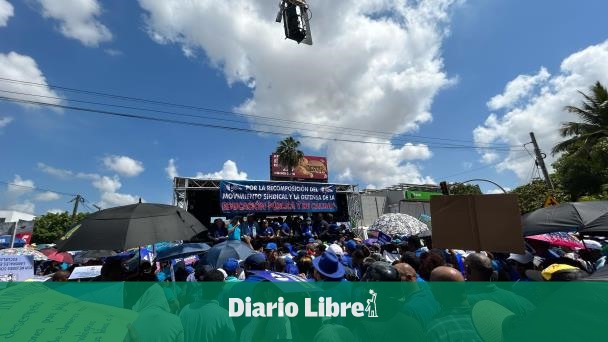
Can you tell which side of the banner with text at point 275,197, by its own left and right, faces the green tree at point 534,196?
left

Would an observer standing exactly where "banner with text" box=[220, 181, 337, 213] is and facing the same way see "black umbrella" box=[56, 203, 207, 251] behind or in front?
in front

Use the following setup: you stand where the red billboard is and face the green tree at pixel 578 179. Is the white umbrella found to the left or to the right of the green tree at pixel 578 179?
right

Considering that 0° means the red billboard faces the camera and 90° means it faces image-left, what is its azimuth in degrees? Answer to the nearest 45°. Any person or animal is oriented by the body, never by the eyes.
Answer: approximately 0°

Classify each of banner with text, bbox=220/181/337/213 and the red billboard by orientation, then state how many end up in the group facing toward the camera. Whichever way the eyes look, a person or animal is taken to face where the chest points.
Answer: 2

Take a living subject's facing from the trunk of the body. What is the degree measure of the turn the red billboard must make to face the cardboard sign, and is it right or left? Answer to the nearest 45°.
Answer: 0° — it already faces it

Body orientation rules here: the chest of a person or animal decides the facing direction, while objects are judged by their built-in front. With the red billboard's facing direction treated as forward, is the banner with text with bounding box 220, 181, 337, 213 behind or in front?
in front

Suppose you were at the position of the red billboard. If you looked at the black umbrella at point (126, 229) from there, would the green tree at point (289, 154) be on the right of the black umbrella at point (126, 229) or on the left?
right

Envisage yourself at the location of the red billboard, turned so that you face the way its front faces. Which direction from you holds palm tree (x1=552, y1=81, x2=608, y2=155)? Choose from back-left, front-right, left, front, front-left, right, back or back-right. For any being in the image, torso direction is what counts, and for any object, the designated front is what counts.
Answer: front-left

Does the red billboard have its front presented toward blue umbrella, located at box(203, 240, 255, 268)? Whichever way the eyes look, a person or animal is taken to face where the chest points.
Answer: yes

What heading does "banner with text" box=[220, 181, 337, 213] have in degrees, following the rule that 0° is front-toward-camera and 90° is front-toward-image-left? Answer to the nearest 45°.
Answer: approximately 0°
